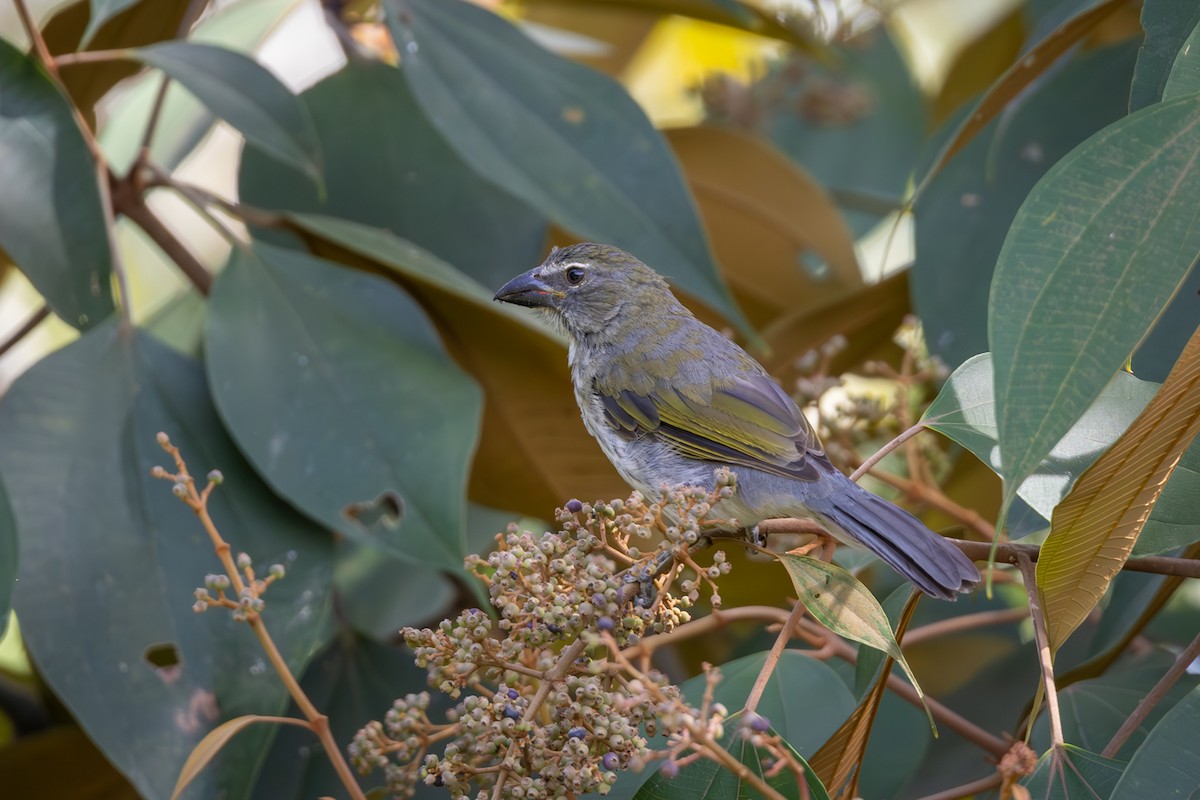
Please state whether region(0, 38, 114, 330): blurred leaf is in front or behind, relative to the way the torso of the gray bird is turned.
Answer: in front

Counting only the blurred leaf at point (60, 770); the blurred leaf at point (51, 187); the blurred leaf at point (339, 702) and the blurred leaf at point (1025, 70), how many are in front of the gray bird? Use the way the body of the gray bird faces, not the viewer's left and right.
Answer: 3

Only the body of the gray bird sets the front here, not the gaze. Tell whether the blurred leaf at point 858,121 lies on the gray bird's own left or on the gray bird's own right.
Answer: on the gray bird's own right

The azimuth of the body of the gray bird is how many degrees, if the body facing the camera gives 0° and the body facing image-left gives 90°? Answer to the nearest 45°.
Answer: approximately 90°

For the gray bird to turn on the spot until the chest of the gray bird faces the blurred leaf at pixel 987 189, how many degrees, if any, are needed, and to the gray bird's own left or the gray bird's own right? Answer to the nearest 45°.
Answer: approximately 135° to the gray bird's own right

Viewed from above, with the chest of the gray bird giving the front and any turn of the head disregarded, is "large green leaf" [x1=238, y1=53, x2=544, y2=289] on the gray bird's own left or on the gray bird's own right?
on the gray bird's own right

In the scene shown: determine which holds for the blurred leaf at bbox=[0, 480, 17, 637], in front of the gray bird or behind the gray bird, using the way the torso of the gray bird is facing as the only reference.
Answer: in front

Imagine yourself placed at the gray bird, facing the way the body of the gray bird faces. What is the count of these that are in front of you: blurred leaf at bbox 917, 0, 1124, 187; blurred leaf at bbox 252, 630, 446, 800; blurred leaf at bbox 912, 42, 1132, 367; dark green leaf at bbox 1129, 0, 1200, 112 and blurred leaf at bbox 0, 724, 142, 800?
2

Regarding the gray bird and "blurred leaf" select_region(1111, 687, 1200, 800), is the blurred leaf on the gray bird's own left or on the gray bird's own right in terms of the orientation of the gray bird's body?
on the gray bird's own left
